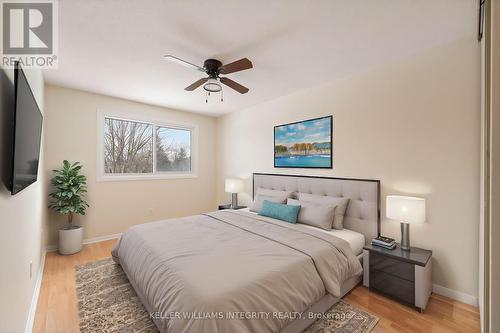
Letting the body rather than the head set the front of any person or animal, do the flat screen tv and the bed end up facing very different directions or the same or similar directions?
very different directions

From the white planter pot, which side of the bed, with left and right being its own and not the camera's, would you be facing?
right

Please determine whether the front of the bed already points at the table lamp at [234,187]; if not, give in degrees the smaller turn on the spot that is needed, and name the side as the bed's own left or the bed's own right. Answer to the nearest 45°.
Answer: approximately 135° to the bed's own right

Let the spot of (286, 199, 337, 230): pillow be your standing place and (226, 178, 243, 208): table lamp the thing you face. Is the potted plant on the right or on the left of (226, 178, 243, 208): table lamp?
left

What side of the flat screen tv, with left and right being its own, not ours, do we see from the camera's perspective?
right

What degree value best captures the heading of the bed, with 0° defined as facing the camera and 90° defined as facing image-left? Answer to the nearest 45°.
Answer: approximately 45°

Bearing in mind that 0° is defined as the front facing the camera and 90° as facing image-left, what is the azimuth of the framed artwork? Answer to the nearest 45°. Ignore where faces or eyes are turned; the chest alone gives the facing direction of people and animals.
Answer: approximately 45°
